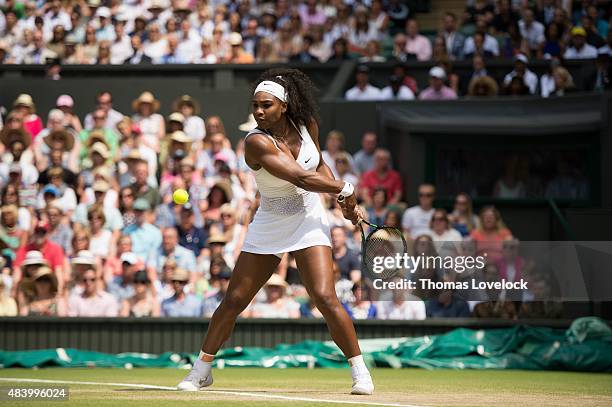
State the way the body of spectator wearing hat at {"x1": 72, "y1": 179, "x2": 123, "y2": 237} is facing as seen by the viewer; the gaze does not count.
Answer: toward the camera

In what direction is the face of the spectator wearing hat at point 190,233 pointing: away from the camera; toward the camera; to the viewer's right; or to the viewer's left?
toward the camera

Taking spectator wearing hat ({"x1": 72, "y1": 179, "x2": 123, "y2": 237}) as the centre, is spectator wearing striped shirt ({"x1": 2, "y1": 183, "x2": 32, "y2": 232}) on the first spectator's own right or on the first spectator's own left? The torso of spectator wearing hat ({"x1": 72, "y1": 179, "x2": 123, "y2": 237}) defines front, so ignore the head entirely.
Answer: on the first spectator's own right

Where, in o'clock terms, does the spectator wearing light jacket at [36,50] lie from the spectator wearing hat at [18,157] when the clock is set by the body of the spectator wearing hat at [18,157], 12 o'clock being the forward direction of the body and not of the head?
the spectator wearing light jacket at [36,50] is roughly at 6 o'clock from the spectator wearing hat at [18,157].

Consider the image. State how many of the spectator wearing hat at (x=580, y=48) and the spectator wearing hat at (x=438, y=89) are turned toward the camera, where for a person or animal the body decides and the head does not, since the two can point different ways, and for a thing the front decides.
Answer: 2

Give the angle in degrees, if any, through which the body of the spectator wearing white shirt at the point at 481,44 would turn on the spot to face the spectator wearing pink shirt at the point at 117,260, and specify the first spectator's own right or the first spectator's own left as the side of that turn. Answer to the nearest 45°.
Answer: approximately 45° to the first spectator's own right

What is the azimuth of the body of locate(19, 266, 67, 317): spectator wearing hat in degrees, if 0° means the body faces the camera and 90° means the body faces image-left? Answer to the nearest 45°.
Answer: approximately 0°

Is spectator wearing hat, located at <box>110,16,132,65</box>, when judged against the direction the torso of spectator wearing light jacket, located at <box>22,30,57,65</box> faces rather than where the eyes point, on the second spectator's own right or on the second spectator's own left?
on the second spectator's own left

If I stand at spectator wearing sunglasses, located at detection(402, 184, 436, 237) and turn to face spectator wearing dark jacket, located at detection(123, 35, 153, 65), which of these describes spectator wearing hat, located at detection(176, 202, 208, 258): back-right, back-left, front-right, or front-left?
front-left

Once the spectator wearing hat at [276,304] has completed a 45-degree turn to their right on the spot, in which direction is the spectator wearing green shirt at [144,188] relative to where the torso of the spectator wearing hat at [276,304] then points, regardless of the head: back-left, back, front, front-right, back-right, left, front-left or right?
right

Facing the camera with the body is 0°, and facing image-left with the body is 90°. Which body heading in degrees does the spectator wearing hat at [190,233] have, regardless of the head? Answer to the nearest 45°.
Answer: approximately 0°

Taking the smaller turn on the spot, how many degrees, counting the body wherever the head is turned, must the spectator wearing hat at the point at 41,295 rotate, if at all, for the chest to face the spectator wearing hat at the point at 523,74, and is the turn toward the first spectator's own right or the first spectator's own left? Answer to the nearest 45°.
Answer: approximately 90° to the first spectator's own left

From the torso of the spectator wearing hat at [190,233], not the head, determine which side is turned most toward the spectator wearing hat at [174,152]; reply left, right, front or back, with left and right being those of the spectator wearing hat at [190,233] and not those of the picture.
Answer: back

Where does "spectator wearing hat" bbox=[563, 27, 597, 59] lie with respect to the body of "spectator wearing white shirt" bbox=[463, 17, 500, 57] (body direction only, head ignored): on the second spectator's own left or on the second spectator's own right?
on the second spectator's own left

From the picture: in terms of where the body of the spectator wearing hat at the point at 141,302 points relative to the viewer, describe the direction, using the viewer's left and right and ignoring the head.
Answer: facing the viewer

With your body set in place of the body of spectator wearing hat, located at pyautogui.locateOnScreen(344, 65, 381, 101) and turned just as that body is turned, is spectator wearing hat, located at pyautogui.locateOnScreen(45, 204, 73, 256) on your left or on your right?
on your right

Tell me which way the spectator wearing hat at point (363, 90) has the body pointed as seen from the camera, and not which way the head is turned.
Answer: toward the camera
